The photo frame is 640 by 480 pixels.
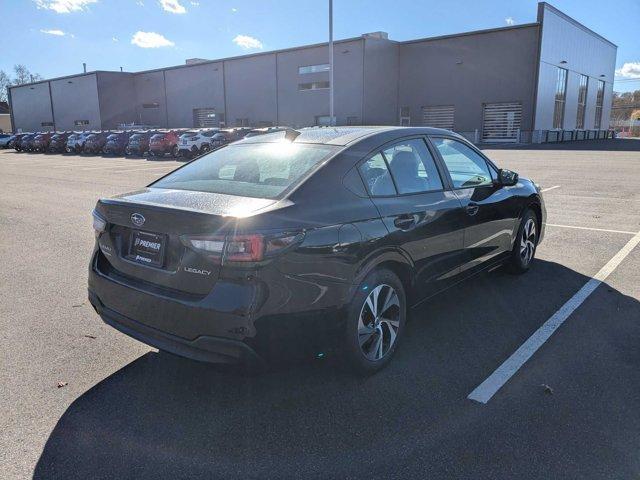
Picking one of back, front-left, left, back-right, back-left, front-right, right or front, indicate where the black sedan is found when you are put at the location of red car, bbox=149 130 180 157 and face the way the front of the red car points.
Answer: front-left

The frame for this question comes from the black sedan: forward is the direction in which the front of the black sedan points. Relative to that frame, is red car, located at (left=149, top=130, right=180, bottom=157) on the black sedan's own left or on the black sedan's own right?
on the black sedan's own left

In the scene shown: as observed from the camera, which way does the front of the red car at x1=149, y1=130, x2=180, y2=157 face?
facing the viewer and to the left of the viewer

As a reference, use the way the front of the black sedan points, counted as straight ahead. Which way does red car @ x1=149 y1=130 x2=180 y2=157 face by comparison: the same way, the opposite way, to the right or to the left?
the opposite way

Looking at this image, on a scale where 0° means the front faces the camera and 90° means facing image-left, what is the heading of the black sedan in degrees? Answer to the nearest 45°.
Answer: approximately 225°
